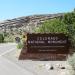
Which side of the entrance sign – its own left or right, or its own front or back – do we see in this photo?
front
